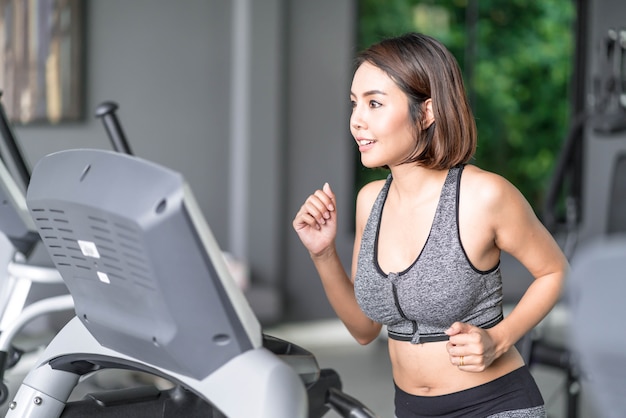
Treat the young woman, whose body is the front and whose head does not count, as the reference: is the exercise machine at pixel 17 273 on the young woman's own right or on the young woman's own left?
on the young woman's own right

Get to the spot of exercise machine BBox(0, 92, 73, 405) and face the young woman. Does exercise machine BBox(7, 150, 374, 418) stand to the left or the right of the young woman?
right

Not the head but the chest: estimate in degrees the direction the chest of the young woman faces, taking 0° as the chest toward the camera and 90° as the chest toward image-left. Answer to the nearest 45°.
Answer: approximately 45°

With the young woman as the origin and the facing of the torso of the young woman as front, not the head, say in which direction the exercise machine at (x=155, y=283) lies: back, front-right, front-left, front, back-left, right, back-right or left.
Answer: front
